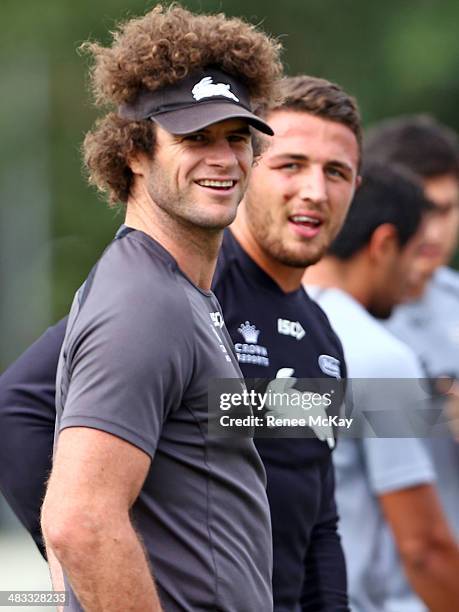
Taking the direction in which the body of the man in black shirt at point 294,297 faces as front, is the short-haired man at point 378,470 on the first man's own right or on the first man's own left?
on the first man's own left

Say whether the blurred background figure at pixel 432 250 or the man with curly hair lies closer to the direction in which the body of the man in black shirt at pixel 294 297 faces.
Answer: the man with curly hair

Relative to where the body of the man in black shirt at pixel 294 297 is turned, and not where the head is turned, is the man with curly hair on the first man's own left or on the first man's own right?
on the first man's own right
